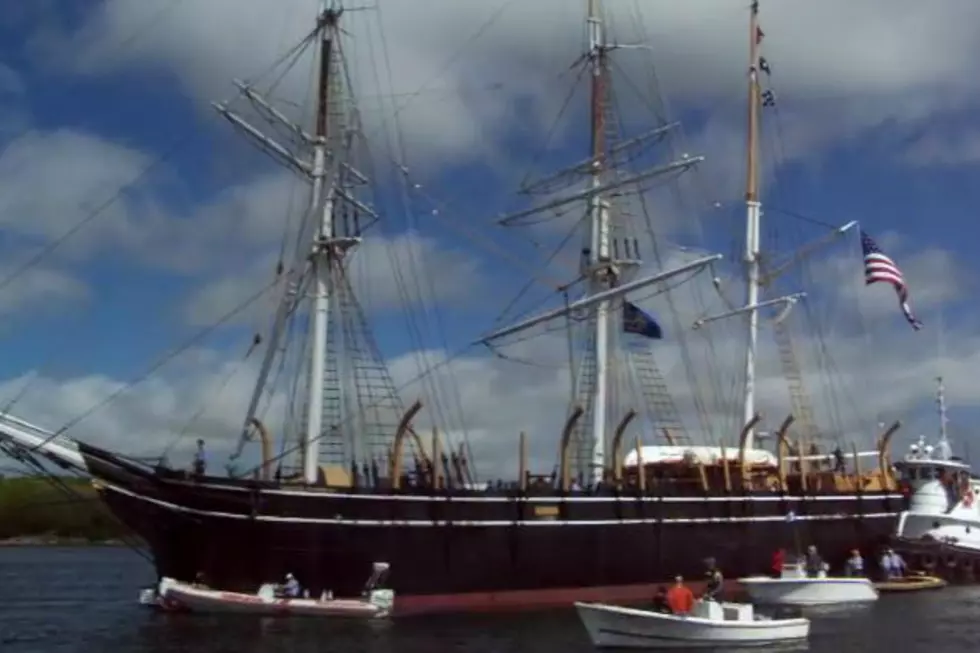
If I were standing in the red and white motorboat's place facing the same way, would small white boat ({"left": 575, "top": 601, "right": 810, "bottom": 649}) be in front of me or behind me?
behind

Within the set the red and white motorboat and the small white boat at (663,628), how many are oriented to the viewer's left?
2

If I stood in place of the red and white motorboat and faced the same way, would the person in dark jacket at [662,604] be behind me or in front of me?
behind

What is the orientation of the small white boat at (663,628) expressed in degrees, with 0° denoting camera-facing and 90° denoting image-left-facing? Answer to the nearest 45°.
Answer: approximately 90°

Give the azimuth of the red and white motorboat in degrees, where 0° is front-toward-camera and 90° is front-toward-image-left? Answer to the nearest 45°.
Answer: approximately 90°
